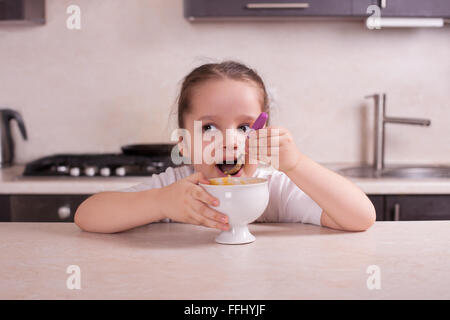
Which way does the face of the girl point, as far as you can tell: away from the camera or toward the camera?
toward the camera

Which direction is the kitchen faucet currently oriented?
to the viewer's right

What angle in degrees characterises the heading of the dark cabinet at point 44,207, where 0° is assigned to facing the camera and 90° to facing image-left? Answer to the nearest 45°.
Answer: approximately 0°

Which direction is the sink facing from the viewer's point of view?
toward the camera

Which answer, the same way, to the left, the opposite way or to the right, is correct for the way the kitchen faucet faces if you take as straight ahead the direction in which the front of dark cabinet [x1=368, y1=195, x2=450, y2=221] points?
to the left

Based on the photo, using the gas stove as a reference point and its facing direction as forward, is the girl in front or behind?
in front

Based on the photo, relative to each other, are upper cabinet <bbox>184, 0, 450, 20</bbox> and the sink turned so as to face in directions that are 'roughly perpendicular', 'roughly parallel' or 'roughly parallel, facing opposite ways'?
roughly parallel

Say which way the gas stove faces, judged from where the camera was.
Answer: facing the viewer

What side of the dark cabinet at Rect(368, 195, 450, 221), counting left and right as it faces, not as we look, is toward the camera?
front
